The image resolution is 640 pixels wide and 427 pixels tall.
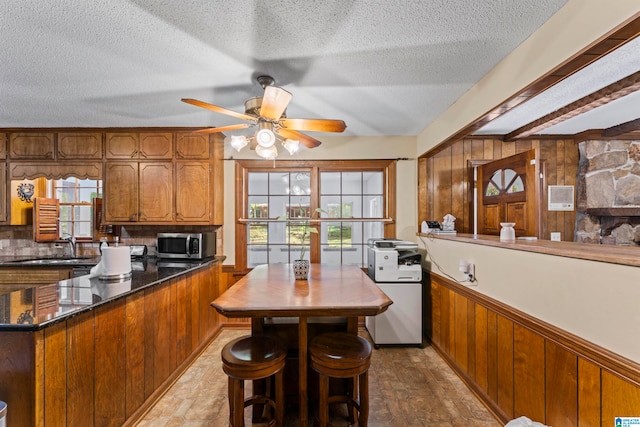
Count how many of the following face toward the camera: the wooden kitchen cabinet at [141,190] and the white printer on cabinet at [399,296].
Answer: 2

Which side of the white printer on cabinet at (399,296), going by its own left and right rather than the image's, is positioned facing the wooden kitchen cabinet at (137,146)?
right

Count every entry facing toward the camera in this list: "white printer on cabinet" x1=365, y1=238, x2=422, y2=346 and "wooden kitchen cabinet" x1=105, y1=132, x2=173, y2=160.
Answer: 2

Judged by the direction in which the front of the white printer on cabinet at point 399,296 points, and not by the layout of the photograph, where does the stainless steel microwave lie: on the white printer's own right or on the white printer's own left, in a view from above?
on the white printer's own right

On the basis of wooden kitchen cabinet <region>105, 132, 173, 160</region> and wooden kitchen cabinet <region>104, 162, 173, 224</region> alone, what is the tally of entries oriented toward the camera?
2

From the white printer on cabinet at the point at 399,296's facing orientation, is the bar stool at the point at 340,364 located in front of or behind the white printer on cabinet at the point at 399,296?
in front

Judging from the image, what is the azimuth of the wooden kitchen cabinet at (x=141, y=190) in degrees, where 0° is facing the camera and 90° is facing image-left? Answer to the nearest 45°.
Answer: approximately 0°

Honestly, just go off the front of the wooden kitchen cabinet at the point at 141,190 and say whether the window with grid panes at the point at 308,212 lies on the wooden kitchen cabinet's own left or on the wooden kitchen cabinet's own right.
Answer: on the wooden kitchen cabinet's own left

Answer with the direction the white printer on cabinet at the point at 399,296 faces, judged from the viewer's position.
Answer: facing the viewer

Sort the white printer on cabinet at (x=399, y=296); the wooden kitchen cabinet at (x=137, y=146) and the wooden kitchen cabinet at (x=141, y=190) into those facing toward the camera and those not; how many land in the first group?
3

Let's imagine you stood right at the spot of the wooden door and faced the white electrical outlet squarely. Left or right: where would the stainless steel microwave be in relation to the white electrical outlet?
right

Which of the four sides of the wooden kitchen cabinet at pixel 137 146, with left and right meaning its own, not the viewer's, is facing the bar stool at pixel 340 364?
front

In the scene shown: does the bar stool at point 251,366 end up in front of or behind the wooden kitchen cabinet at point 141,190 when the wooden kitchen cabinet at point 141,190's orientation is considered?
in front

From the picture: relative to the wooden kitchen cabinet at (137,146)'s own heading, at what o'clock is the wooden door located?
The wooden door is roughly at 10 o'clock from the wooden kitchen cabinet.

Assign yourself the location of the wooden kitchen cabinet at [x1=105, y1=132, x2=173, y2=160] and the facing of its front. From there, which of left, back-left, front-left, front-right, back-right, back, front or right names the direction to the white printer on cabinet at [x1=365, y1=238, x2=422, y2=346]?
front-left
